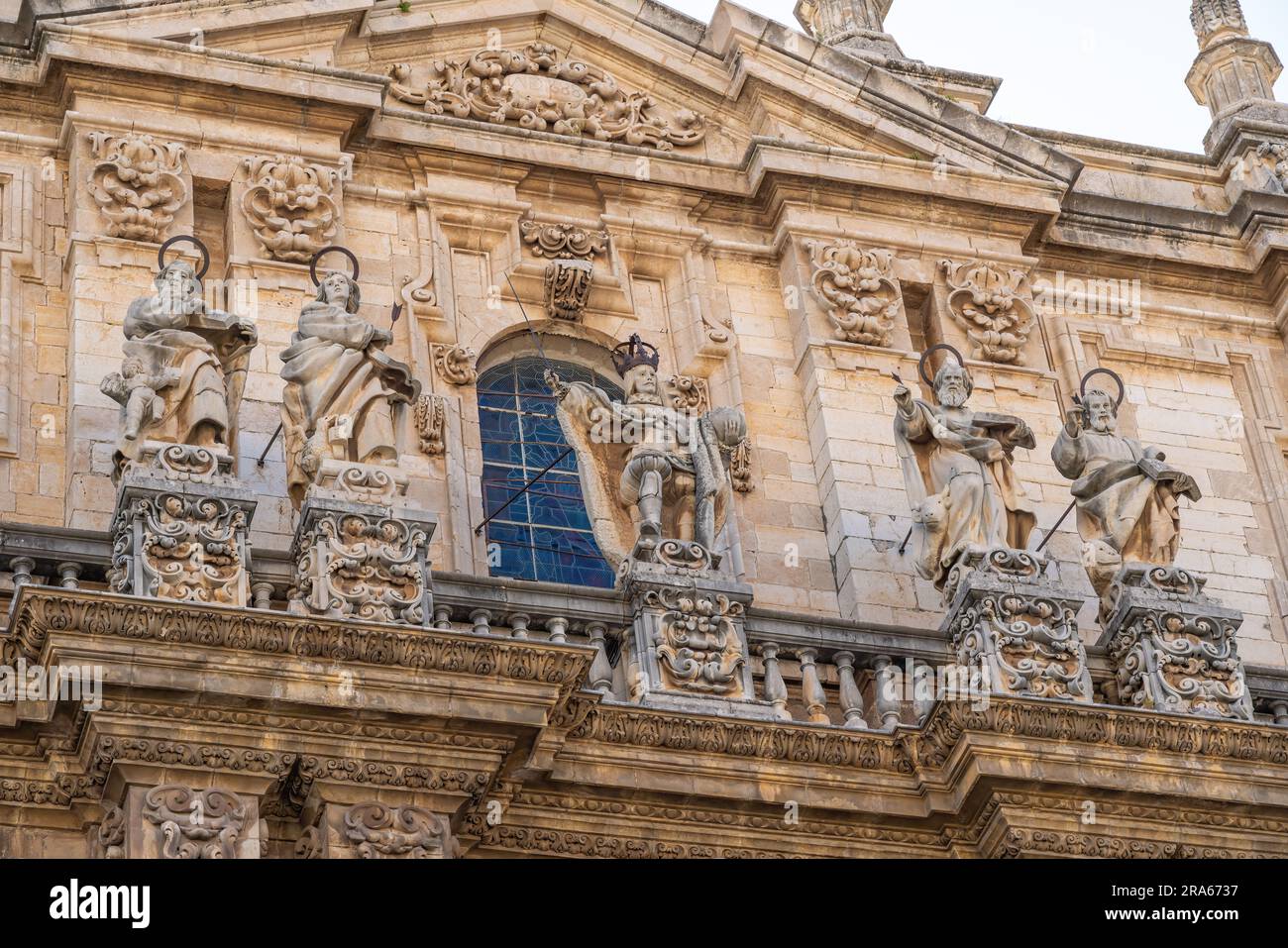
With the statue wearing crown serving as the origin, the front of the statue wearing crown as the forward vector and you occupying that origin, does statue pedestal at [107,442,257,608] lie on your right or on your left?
on your right

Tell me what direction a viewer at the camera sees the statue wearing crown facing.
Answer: facing the viewer

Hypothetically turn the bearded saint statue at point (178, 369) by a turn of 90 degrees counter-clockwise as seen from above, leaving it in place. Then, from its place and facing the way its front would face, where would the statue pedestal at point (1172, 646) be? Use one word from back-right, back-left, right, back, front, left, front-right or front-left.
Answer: front

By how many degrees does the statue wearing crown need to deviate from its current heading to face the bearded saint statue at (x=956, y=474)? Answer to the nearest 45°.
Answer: approximately 90° to its left

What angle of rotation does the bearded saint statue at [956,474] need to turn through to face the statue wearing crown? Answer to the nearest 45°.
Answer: approximately 90° to its right

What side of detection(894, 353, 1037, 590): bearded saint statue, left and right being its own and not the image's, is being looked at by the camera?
front

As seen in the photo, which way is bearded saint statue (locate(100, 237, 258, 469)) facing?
toward the camera

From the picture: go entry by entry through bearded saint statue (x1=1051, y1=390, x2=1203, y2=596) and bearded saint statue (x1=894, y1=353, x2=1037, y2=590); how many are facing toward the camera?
2

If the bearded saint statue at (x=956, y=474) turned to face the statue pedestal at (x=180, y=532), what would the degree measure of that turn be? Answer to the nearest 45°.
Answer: approximately 45° to its right

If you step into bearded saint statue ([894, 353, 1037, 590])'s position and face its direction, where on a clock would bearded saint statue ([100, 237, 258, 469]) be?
bearded saint statue ([100, 237, 258, 469]) is roughly at 2 o'clock from bearded saint statue ([894, 353, 1037, 590]).

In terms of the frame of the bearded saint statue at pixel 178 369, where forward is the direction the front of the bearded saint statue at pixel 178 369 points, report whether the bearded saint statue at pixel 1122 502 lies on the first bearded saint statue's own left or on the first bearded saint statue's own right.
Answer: on the first bearded saint statue's own left
